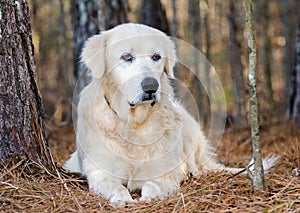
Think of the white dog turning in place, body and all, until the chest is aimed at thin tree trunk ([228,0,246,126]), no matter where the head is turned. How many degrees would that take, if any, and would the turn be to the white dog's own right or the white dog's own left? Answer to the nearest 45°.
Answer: approximately 180°

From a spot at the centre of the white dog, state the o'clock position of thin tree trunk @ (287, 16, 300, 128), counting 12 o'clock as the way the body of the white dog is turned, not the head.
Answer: The thin tree trunk is roughly at 7 o'clock from the white dog.

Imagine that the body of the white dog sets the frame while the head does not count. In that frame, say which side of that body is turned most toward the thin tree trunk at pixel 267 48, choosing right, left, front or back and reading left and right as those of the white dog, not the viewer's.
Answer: back

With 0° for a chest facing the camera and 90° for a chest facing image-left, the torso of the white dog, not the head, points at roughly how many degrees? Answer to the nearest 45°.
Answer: approximately 0°

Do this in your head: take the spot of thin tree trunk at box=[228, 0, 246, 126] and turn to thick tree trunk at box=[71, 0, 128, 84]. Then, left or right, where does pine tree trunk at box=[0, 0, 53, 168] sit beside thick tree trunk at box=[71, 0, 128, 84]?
left

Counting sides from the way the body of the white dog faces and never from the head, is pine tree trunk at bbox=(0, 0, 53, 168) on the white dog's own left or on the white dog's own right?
on the white dog's own right

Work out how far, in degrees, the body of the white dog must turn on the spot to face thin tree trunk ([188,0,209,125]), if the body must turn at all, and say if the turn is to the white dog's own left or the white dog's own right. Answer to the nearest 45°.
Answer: approximately 180°

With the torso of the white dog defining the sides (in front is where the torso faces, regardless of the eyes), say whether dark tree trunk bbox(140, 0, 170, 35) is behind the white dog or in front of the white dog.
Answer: behind
